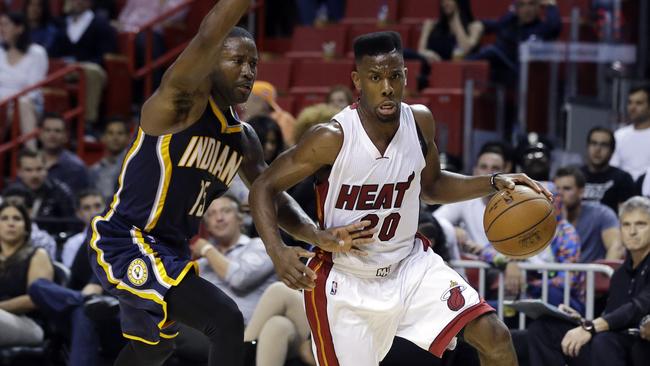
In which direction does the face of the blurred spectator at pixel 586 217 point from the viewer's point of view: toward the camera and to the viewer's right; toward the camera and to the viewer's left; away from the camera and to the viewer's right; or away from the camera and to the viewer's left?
toward the camera and to the viewer's left

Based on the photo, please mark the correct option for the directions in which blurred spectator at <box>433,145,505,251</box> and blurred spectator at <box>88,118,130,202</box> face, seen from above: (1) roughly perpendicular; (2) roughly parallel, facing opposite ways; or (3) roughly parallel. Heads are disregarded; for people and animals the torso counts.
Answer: roughly parallel

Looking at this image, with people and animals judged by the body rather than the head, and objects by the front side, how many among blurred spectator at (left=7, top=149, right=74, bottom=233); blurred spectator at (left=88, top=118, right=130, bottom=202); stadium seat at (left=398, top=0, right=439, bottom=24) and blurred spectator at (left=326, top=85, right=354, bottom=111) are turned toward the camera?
4

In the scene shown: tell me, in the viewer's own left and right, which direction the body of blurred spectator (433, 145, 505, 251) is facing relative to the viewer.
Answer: facing the viewer

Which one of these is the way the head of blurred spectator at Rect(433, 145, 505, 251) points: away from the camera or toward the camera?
toward the camera

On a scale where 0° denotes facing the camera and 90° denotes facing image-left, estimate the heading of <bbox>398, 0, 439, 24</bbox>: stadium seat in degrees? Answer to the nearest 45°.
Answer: approximately 0°

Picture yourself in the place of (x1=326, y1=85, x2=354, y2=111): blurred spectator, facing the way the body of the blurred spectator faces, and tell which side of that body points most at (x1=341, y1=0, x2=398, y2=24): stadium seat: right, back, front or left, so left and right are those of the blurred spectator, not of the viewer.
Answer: back

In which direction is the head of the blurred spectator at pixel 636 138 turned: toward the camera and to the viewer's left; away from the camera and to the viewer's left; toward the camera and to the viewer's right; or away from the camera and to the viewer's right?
toward the camera and to the viewer's left

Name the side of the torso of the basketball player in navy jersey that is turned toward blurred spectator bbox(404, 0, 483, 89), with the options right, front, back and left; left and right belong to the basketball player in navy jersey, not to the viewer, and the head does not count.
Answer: left

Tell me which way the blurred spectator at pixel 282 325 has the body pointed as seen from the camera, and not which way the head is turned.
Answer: toward the camera

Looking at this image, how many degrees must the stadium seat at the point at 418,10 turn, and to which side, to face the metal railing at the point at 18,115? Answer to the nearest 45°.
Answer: approximately 45° to its right

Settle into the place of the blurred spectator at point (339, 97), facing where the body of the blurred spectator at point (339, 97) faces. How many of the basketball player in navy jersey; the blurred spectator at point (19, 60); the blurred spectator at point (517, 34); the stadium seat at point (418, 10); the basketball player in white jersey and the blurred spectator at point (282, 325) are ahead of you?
3

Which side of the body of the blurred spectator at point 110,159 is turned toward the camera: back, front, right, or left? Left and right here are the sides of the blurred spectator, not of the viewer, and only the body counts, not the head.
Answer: front
